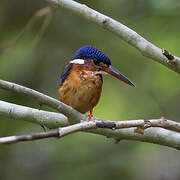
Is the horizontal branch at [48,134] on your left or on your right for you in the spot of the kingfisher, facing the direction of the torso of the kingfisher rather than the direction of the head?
on your right

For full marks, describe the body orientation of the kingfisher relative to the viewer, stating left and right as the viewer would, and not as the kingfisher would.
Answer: facing the viewer and to the right of the viewer
